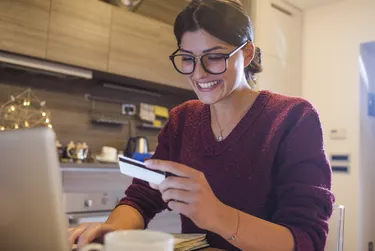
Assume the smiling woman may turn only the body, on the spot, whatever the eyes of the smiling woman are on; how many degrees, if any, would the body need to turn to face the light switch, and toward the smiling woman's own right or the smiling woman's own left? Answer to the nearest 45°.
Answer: approximately 180°

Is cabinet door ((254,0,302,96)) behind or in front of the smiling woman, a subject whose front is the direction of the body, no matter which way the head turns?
behind

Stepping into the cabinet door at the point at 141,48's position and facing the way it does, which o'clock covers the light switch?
The light switch is roughly at 10 o'clock from the cabinet door.

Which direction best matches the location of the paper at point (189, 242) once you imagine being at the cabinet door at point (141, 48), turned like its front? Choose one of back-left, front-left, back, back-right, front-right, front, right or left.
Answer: front-right

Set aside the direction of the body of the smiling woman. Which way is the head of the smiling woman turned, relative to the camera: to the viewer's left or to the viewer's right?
to the viewer's left

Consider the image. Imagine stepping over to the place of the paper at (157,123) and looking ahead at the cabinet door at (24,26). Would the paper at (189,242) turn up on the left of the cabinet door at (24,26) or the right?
left

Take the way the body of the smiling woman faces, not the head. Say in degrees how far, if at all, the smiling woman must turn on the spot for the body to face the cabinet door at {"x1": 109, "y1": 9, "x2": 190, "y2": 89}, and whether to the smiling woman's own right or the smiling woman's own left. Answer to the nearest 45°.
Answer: approximately 135° to the smiling woman's own right

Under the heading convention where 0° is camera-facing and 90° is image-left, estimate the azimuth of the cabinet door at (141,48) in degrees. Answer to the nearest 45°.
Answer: approximately 315°

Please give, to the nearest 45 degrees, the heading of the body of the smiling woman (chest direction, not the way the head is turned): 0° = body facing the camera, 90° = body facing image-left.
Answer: approximately 45°
